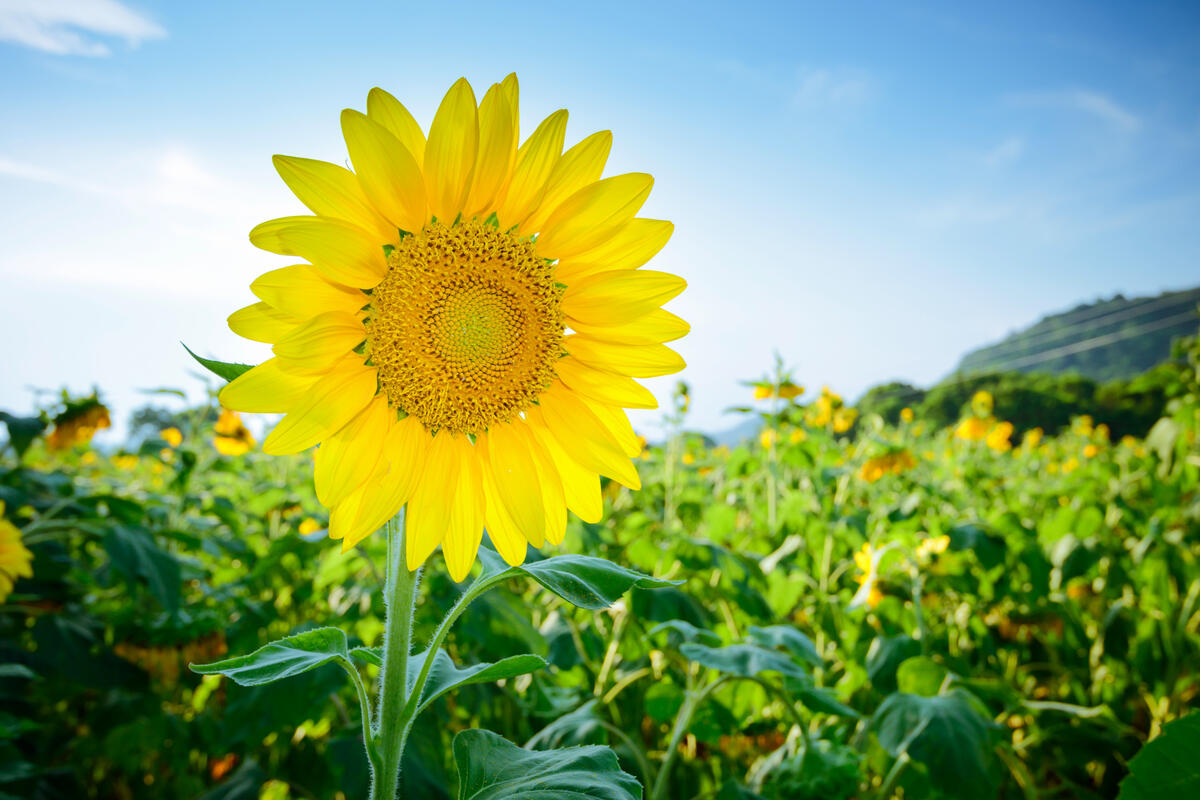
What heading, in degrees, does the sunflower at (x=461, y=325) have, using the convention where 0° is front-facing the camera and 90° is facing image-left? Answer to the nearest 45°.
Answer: approximately 0°

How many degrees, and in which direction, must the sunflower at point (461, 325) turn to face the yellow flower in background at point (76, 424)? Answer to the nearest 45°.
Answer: approximately 135° to its right

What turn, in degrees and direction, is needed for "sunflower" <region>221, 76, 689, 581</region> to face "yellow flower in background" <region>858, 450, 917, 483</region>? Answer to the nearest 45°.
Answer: approximately 135° to its left

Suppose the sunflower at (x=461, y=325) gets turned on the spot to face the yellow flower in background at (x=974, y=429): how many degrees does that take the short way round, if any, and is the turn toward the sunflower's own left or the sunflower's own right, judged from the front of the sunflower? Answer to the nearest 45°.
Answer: approximately 135° to the sunflower's own left

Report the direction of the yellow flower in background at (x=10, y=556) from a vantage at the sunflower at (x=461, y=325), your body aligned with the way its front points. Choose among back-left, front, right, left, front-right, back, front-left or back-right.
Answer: back-right

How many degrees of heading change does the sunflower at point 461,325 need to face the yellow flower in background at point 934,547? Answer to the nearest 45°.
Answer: approximately 135° to its left

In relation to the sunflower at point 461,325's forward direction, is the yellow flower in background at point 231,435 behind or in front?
behind

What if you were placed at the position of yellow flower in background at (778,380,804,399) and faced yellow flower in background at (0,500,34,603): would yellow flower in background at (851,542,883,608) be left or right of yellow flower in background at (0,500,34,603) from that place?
left
